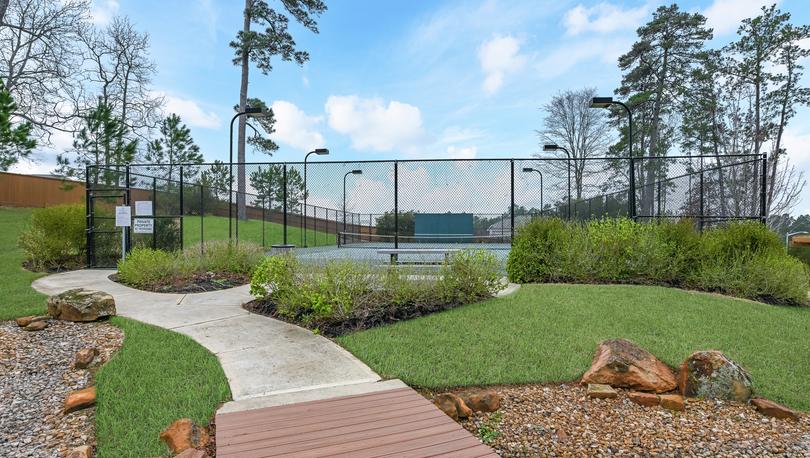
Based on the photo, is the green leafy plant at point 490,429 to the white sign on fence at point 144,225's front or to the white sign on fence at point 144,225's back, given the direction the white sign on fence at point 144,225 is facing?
to the front

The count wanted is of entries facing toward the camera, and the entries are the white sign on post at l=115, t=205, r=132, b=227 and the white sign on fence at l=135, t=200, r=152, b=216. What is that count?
2

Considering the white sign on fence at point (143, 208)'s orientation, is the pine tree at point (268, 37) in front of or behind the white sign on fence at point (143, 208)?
behind

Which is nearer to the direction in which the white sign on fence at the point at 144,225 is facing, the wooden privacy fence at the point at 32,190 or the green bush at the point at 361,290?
the green bush

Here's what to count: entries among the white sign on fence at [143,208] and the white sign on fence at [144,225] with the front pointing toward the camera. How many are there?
2

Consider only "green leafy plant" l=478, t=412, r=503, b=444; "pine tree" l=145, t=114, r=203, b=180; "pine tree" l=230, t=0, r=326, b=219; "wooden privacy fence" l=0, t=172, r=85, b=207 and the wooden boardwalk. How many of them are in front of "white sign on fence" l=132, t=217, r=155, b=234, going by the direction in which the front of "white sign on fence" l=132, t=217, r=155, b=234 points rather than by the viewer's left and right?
2

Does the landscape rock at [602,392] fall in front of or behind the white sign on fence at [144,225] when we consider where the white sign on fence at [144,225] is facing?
in front

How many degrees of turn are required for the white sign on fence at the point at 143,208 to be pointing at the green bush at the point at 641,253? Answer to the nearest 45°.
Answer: approximately 45° to its left

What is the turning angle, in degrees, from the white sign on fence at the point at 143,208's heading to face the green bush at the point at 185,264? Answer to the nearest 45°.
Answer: approximately 45° to its left

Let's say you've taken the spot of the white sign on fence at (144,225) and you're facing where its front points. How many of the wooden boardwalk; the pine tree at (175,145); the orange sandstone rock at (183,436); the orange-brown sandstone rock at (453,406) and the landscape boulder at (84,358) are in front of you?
4
